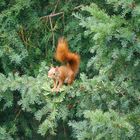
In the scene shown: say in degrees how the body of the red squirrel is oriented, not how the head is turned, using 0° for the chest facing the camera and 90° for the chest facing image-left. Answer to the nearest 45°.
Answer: approximately 45°
